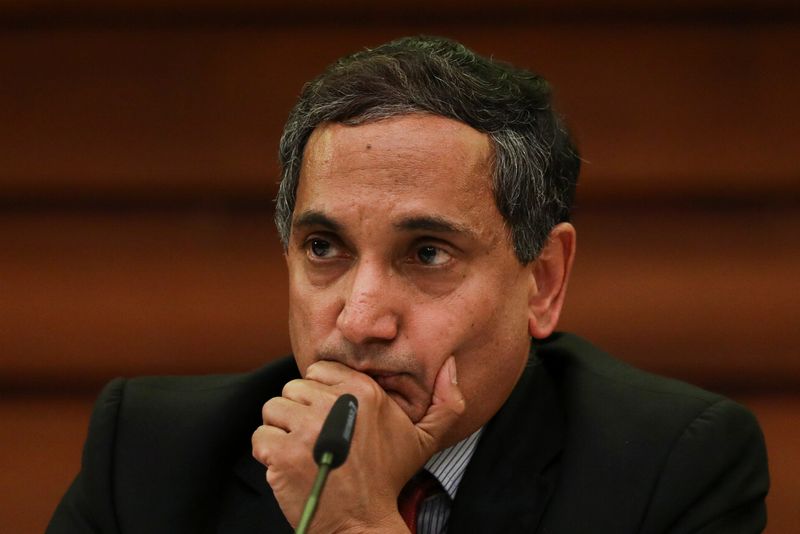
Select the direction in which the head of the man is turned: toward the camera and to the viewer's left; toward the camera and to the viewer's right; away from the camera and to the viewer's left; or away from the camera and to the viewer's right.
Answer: toward the camera and to the viewer's left

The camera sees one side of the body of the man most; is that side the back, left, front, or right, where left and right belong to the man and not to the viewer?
front
